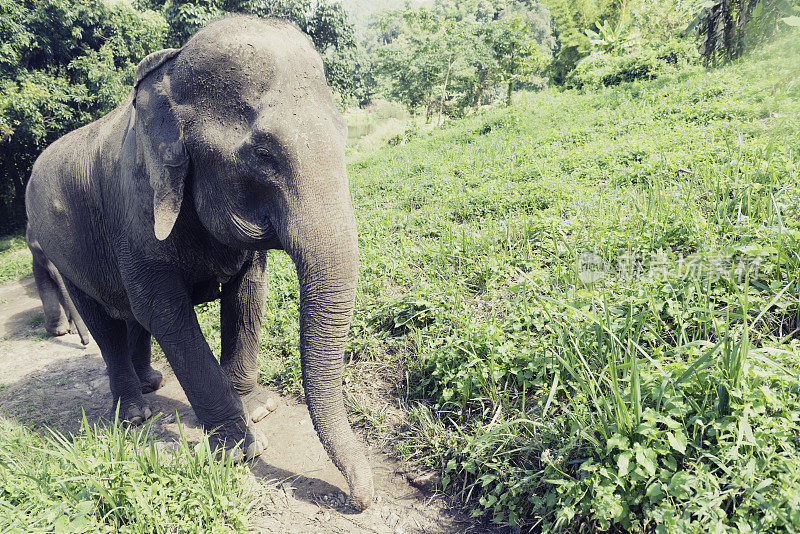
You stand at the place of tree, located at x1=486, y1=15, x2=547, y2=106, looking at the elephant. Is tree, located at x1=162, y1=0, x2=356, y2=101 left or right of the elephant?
right

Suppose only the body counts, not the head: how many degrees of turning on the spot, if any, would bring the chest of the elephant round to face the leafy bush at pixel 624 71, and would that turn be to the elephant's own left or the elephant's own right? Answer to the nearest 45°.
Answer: approximately 90° to the elephant's own left

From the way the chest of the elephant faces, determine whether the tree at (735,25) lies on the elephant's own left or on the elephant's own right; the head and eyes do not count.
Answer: on the elephant's own left

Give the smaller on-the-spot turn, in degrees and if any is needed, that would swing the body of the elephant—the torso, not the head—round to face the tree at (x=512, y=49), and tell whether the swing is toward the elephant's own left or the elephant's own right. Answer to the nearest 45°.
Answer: approximately 90° to the elephant's own left

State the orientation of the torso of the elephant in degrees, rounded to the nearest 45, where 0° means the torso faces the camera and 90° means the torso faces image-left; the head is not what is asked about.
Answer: approximately 315°

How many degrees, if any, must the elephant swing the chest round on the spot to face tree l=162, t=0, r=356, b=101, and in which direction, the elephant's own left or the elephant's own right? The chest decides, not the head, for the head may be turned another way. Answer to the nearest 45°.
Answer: approximately 135° to the elephant's own left
